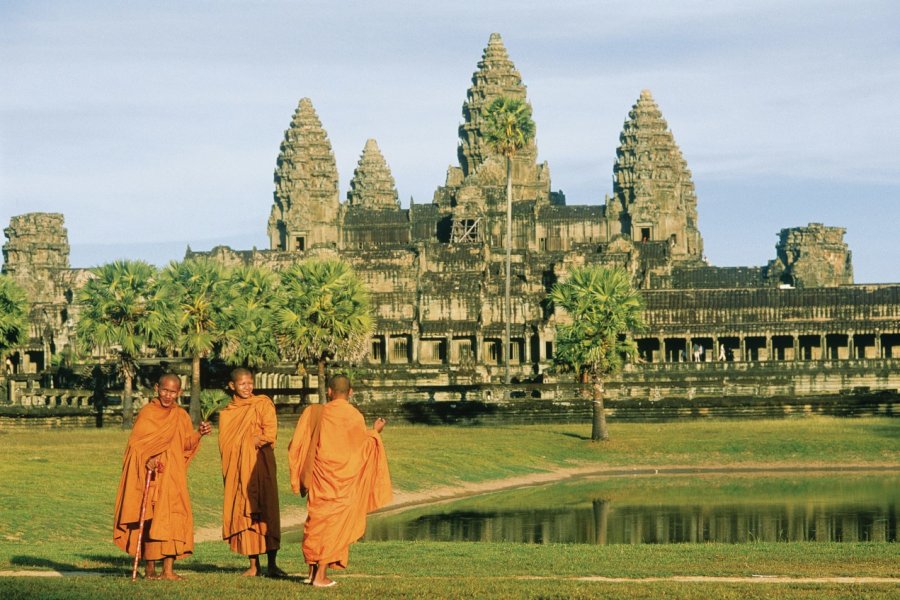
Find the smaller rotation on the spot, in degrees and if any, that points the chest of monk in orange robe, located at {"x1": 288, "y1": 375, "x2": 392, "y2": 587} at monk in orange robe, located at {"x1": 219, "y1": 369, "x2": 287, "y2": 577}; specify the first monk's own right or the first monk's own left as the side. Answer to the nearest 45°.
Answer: approximately 45° to the first monk's own left

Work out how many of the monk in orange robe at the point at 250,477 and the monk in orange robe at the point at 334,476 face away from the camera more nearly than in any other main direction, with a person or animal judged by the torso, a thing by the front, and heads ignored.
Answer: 1

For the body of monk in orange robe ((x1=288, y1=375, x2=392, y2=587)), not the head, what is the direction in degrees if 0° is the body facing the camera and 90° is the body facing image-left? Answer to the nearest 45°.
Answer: approximately 180°

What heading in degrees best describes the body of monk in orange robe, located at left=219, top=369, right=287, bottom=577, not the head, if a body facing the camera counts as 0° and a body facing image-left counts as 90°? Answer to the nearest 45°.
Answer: approximately 0°

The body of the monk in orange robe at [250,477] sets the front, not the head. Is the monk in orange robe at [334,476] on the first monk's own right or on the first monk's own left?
on the first monk's own left

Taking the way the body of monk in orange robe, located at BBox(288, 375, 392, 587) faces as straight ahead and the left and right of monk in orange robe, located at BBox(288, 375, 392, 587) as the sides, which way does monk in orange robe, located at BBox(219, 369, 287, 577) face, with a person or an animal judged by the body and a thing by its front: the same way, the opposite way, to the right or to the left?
the opposite way

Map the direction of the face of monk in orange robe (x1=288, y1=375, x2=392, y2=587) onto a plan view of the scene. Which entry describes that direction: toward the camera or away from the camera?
away from the camera

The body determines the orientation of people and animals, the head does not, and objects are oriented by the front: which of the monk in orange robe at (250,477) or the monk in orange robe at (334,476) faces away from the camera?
the monk in orange robe at (334,476)
